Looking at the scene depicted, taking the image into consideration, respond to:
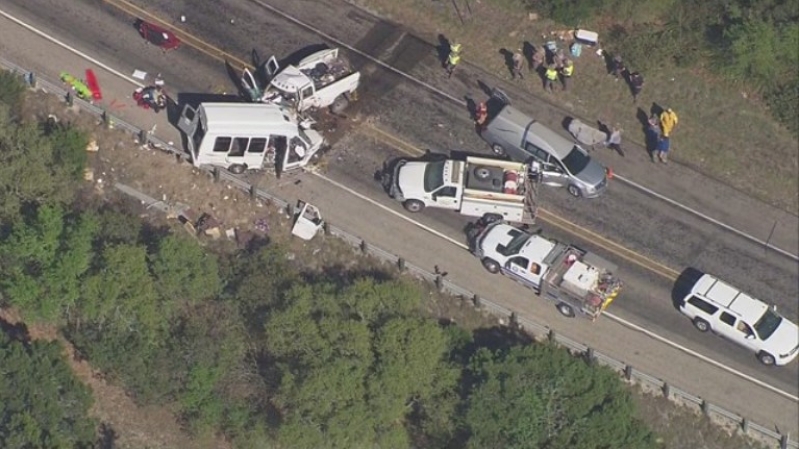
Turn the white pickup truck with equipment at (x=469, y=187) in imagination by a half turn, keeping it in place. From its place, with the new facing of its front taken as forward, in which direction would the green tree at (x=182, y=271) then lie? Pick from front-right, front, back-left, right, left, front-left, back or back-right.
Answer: back-right

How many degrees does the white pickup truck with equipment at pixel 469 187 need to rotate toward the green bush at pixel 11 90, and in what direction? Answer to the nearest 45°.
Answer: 0° — it already faces it

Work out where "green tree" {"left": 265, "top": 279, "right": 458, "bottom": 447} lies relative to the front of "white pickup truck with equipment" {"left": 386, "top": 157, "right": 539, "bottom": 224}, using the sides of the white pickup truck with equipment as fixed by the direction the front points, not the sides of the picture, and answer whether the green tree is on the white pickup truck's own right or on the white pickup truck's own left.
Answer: on the white pickup truck's own left

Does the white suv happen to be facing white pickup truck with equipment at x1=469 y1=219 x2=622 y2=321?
no

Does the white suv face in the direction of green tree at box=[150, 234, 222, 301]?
no

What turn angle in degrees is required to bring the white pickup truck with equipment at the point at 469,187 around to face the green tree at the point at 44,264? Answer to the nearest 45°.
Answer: approximately 45° to its left

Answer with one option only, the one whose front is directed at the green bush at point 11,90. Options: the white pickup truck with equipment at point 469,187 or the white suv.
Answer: the white pickup truck with equipment

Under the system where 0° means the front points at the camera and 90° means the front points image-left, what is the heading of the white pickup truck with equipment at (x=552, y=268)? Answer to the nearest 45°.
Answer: approximately 135°

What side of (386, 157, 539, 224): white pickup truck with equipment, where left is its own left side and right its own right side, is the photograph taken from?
left

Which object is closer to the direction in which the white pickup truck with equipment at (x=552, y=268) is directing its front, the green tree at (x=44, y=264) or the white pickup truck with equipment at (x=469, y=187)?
the white pickup truck with equipment

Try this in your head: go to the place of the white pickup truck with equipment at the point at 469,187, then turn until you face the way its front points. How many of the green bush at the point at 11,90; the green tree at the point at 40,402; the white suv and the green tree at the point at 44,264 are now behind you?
1

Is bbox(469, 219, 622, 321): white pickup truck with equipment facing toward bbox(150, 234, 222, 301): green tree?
no

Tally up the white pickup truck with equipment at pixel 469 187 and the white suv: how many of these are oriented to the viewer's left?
1

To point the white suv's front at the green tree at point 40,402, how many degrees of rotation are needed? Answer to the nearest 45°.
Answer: approximately 90° to its right

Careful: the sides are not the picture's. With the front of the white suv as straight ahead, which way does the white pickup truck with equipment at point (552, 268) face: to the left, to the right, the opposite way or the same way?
the opposite way

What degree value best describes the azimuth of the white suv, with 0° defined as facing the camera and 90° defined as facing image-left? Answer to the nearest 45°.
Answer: approximately 315°

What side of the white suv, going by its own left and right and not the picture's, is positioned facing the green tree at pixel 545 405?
right

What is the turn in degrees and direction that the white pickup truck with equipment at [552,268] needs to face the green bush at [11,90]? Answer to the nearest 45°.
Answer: approximately 45° to its left
